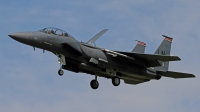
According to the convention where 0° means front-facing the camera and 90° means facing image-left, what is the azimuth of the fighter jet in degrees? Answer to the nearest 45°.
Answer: approximately 45°
